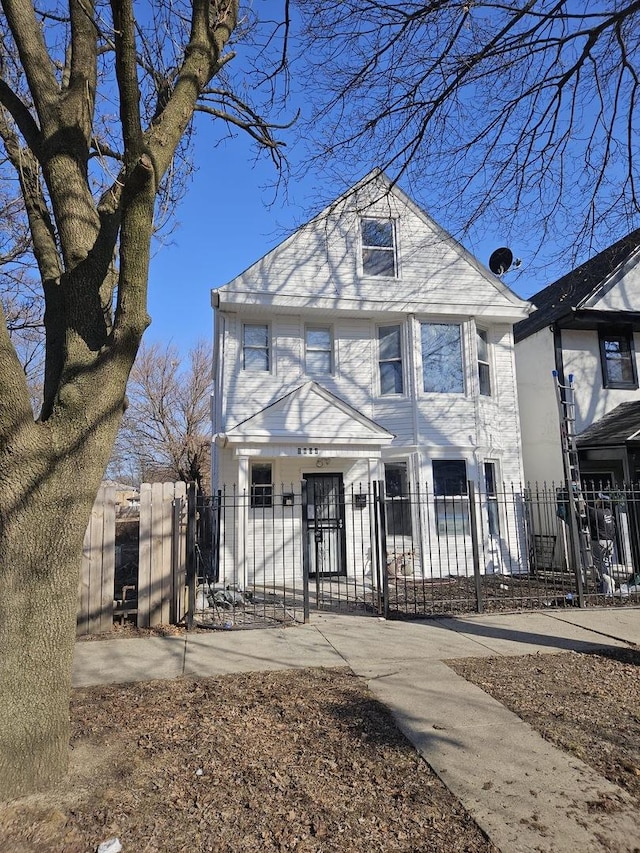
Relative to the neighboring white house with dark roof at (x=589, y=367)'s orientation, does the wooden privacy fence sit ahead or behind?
ahead

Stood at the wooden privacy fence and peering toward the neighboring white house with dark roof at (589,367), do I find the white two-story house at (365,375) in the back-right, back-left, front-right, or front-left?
front-left

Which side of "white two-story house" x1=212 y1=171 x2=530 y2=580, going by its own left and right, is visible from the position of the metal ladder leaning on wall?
left

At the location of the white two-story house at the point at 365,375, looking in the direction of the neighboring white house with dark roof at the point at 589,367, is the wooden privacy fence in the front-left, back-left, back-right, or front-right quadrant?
back-right

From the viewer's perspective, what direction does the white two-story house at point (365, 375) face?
toward the camera

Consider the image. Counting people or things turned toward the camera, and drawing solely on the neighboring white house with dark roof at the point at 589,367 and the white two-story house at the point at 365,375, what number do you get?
2

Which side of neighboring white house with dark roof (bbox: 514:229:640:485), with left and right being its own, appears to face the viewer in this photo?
front

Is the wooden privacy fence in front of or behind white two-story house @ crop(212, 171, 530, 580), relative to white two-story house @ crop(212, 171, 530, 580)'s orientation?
in front

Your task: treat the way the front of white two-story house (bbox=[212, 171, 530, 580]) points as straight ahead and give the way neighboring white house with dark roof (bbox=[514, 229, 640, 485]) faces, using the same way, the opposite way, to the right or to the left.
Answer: the same way

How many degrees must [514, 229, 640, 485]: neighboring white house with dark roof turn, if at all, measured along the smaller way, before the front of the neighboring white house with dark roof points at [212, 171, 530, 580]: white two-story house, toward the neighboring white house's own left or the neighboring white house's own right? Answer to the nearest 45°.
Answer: approximately 45° to the neighboring white house's own right
